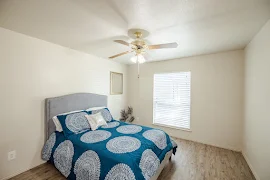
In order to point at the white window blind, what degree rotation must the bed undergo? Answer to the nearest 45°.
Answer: approximately 90° to its left

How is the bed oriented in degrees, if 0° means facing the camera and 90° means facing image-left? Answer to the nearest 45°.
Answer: approximately 315°
